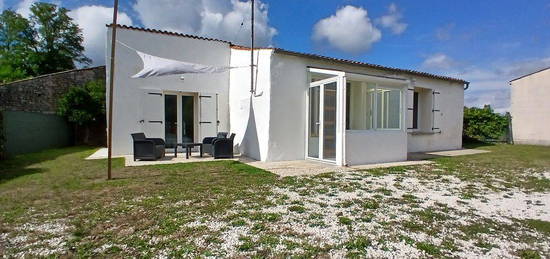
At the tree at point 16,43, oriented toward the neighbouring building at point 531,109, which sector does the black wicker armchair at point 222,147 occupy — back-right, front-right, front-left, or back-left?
front-right

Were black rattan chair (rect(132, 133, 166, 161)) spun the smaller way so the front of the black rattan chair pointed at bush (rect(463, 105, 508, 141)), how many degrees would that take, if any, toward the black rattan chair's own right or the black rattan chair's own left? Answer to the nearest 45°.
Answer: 0° — it already faces it

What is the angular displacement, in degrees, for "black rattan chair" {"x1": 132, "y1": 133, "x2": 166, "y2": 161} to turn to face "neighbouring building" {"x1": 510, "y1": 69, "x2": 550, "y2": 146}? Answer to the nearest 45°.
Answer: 0° — it already faces it

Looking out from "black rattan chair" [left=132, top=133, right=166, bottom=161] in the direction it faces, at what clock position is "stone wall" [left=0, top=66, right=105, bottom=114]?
The stone wall is roughly at 8 o'clock from the black rattan chair.

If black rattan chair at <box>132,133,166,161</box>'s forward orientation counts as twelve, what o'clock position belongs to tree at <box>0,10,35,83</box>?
The tree is roughly at 8 o'clock from the black rattan chair.

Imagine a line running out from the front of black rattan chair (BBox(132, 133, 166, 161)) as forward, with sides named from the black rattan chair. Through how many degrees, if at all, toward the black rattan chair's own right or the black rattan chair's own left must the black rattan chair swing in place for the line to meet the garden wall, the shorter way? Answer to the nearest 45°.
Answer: approximately 135° to the black rattan chair's own left

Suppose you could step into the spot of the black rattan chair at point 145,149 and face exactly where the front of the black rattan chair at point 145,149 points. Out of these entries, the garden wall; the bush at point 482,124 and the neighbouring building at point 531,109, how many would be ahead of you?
2

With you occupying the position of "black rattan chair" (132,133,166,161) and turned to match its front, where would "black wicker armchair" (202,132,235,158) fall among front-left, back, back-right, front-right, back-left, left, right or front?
front

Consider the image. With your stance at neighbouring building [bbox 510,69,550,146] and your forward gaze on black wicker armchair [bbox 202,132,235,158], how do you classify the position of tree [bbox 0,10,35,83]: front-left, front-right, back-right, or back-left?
front-right

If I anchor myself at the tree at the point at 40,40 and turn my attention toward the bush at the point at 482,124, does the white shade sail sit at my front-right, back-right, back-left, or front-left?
front-right

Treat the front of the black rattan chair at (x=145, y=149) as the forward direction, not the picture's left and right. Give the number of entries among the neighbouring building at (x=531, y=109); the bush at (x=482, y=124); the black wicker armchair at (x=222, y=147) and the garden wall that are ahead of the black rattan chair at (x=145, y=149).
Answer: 3

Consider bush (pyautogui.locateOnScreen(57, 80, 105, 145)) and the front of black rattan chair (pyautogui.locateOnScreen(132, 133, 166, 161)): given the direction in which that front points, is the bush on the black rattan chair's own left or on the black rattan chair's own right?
on the black rattan chair's own left

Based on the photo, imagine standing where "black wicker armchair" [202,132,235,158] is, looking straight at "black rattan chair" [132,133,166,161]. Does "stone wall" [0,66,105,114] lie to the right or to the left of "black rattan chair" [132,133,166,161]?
right

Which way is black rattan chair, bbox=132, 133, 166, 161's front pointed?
to the viewer's right
